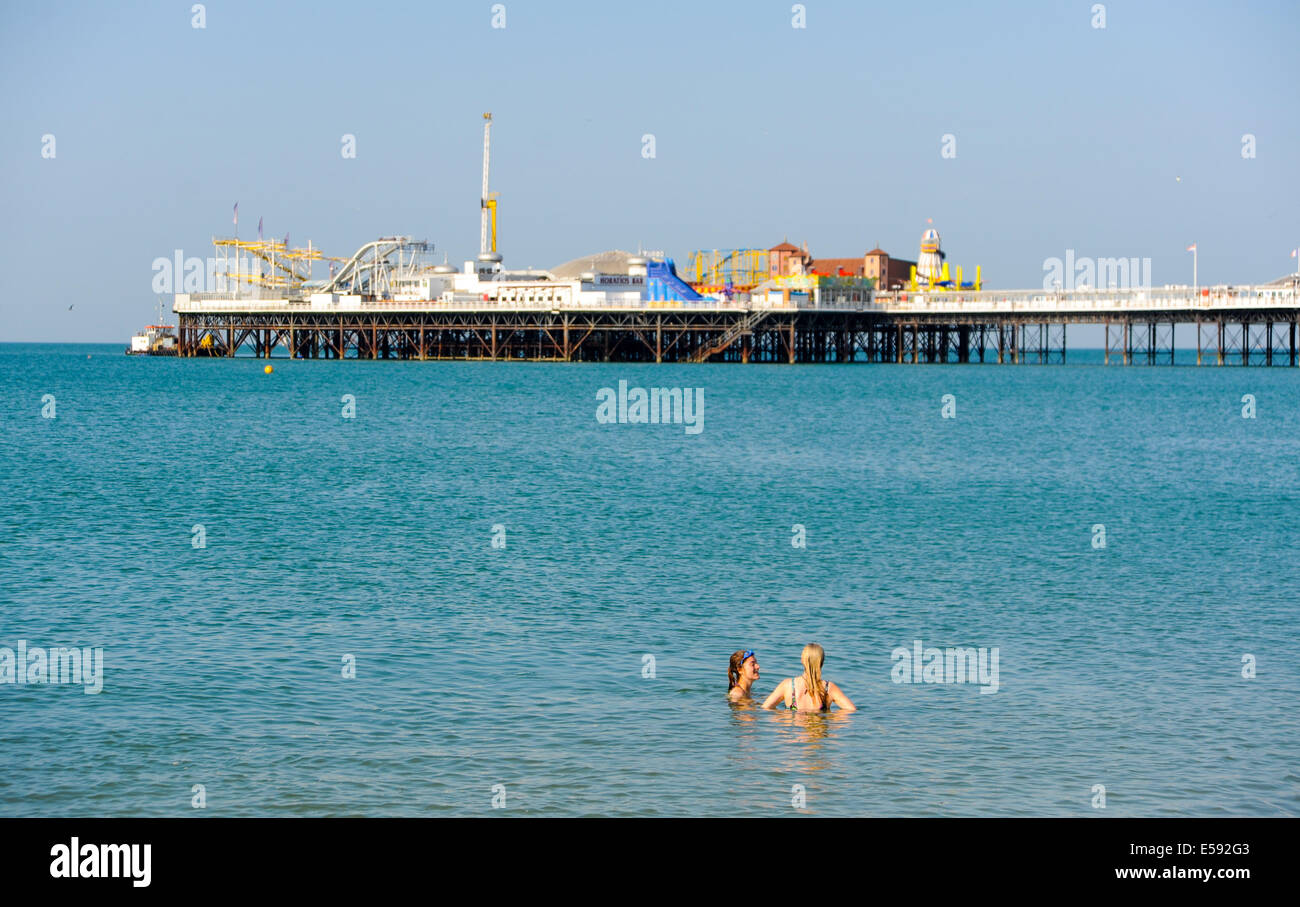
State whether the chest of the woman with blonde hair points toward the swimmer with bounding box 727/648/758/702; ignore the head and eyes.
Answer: no

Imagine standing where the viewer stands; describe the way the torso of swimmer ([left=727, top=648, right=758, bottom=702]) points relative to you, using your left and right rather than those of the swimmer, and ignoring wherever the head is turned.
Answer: facing to the right of the viewer

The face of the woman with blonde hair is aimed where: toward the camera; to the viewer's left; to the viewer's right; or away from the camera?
away from the camera

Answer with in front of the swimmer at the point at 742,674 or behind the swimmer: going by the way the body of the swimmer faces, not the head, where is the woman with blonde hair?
in front

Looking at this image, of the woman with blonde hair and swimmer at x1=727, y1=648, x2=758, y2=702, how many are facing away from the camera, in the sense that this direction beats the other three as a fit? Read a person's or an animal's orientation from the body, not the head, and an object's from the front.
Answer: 1

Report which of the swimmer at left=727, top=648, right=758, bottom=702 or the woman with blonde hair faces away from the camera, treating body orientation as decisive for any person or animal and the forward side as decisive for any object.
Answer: the woman with blonde hair

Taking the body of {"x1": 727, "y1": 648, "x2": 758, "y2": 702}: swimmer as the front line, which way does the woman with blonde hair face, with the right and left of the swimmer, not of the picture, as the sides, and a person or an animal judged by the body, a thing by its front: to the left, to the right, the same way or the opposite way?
to the left

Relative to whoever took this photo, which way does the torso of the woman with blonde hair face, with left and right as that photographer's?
facing away from the viewer
